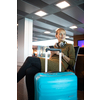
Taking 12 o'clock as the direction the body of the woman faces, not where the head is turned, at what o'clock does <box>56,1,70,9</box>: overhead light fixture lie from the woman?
The overhead light fixture is roughly at 5 o'clock from the woman.

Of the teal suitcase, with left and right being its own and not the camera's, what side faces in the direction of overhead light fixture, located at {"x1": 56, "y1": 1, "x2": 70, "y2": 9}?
back

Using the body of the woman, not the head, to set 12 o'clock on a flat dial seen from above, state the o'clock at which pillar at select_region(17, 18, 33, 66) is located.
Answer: The pillar is roughly at 4 o'clock from the woman.

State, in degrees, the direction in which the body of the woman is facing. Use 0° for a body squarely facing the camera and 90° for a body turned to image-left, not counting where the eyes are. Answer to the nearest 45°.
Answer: approximately 45°

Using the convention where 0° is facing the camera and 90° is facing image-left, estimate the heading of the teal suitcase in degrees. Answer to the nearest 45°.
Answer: approximately 0°
